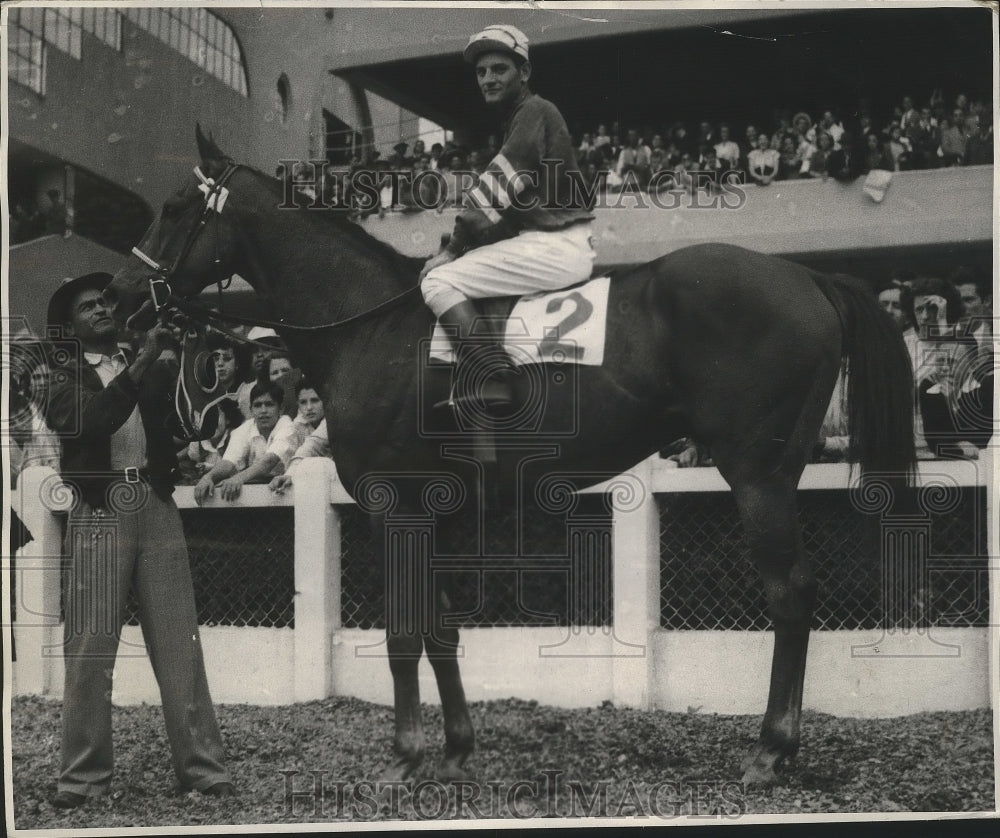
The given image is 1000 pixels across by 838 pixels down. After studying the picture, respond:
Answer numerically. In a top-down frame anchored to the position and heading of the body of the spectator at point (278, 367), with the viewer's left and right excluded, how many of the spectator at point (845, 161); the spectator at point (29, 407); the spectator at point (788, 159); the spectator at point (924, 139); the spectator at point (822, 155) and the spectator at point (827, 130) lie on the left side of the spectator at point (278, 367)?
5

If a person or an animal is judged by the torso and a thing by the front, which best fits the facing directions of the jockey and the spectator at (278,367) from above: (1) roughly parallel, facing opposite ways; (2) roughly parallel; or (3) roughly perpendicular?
roughly perpendicular

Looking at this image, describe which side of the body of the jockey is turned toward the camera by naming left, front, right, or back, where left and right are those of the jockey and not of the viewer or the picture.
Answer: left

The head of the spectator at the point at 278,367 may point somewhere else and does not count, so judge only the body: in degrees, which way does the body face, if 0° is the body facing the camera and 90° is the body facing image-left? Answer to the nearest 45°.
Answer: approximately 0°

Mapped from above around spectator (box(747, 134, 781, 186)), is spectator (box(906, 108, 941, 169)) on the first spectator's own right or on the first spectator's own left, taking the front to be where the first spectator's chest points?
on the first spectator's own left

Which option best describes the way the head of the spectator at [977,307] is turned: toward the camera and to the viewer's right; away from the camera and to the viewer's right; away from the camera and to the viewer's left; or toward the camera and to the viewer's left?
toward the camera and to the viewer's left

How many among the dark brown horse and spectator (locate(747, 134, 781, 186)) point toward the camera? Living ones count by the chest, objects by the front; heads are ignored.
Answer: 1
